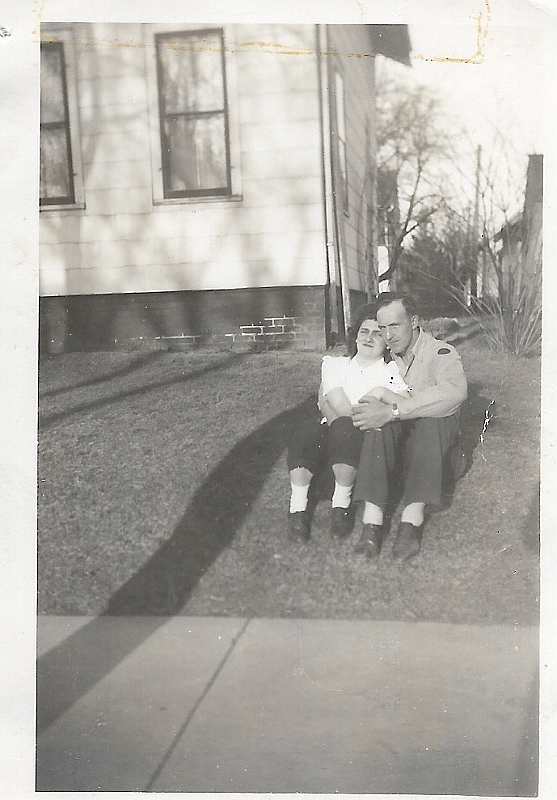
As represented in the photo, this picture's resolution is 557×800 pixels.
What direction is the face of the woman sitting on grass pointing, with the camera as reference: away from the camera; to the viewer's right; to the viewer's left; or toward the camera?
toward the camera

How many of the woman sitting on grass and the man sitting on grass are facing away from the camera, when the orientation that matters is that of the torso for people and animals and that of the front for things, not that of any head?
0

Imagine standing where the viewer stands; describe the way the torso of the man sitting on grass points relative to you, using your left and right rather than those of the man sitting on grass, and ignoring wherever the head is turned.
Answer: facing the viewer and to the left of the viewer
